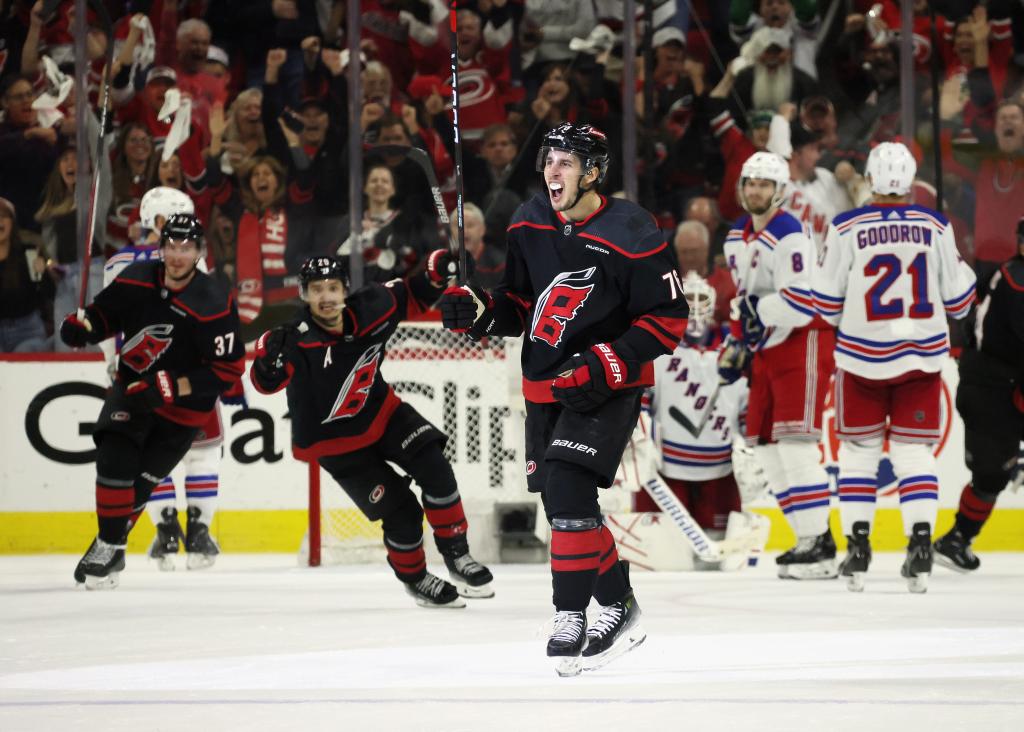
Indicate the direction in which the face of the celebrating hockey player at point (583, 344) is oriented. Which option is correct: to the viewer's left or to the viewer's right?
to the viewer's left

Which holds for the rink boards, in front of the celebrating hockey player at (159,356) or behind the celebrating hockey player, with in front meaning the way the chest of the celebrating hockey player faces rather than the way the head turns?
behind

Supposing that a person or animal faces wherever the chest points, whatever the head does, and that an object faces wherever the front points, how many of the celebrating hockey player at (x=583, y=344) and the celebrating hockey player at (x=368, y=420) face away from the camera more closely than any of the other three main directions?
0

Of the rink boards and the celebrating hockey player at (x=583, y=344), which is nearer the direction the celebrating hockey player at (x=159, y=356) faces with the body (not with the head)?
the celebrating hockey player

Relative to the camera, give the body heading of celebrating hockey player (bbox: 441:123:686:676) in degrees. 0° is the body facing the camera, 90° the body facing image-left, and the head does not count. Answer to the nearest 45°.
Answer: approximately 45°

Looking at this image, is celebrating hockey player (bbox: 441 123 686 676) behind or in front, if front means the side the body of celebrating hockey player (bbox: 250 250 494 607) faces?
in front

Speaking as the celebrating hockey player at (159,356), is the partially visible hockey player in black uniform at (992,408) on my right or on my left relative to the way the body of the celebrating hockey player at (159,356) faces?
on my left

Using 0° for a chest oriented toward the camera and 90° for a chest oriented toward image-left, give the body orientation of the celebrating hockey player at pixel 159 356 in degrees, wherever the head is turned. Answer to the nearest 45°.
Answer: approximately 45°

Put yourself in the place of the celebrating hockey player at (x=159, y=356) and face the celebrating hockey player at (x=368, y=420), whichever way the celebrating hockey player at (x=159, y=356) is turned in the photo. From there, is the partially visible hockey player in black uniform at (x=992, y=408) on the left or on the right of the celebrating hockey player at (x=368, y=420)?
left

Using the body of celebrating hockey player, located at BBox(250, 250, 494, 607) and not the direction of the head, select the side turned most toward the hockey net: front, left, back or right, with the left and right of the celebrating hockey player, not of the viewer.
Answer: back
